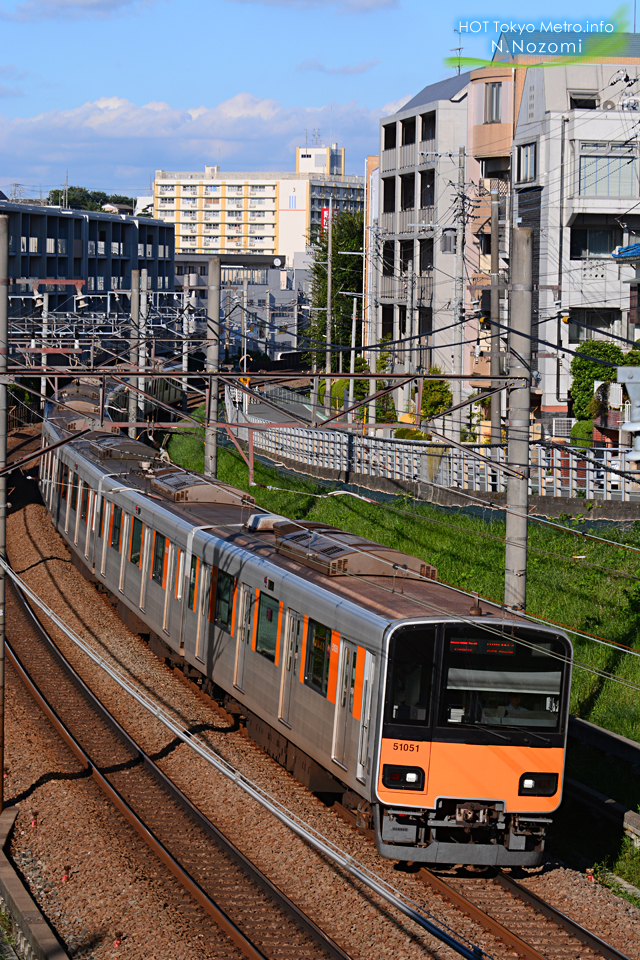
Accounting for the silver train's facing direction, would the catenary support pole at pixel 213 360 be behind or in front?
behind

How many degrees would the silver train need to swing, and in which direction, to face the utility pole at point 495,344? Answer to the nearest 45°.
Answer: approximately 180°

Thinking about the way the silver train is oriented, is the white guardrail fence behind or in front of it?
behind

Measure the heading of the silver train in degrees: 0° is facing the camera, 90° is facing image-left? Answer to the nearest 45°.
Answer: approximately 0°

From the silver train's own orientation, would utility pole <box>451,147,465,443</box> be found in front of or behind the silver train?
behind

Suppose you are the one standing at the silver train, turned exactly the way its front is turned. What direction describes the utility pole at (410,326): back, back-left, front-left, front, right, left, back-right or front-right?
back

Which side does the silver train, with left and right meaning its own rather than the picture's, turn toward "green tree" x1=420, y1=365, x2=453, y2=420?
back

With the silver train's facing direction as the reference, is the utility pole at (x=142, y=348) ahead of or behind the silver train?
behind
